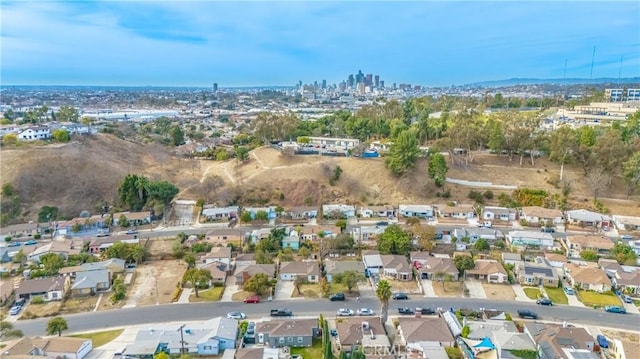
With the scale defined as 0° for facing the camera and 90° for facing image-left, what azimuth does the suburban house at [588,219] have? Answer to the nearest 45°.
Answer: approximately 0°

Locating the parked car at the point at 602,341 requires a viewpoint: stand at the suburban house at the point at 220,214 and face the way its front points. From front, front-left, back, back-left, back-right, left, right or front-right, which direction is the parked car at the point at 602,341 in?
front-left

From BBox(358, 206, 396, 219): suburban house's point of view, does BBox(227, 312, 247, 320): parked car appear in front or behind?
in front

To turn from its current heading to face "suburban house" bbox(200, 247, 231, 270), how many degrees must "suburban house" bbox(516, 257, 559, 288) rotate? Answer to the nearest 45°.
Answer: approximately 90° to its right

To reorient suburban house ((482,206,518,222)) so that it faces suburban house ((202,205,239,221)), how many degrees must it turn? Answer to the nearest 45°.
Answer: approximately 90° to its right

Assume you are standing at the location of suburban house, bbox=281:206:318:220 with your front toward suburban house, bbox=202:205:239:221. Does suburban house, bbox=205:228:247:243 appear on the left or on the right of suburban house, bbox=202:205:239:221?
left

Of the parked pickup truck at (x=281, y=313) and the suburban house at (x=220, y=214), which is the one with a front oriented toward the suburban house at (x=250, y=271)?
the suburban house at (x=220, y=214)

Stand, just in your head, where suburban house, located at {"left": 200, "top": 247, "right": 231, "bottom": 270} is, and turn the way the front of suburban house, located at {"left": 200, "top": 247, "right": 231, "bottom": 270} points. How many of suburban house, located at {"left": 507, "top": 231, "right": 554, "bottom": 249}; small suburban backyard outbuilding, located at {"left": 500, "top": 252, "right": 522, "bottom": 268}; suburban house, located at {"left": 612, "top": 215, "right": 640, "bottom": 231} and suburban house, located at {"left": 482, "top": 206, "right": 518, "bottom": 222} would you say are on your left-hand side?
4

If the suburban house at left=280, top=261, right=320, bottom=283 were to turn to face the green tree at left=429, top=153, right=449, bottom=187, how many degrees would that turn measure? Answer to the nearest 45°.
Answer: approximately 135° to its left

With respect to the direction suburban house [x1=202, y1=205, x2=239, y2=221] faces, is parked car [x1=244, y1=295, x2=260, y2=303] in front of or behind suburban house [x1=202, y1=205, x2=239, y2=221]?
in front
